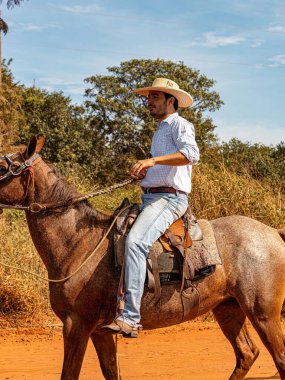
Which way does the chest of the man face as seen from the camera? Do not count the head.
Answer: to the viewer's left

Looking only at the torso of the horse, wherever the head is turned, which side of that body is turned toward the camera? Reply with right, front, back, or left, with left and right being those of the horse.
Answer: left

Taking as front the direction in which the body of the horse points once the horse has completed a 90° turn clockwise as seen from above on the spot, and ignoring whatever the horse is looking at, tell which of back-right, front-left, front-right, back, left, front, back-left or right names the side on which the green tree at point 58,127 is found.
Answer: front

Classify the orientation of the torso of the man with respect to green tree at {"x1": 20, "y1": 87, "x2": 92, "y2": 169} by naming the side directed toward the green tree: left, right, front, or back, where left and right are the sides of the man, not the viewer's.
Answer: right

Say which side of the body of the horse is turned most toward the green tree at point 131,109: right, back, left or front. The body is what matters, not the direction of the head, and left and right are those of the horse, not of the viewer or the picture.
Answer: right

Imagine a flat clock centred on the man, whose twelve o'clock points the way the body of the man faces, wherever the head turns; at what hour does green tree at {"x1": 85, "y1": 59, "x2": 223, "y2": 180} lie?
The green tree is roughly at 3 o'clock from the man.

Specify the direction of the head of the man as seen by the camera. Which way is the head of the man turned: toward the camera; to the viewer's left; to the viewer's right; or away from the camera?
to the viewer's left
